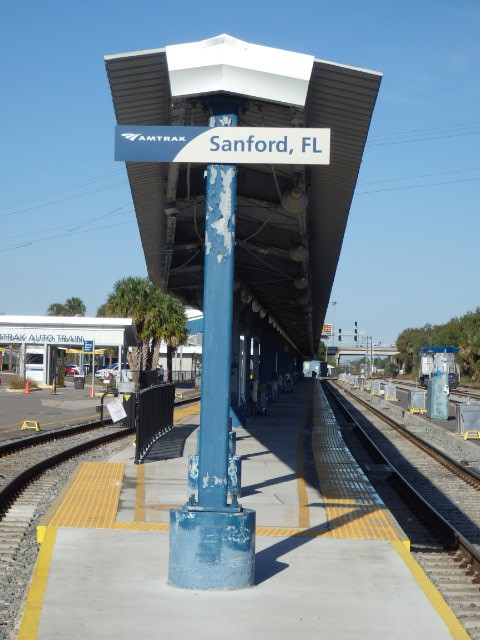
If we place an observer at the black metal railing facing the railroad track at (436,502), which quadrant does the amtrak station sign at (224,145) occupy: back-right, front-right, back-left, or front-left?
front-right

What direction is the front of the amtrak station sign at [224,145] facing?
toward the camera

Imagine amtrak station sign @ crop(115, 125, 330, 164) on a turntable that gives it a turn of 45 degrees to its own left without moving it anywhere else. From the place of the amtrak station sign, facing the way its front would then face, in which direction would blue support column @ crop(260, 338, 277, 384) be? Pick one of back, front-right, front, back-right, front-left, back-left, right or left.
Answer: back-left

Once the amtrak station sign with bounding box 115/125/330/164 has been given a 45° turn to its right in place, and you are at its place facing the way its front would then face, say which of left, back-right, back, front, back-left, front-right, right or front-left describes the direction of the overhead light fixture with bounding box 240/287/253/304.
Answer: back-right

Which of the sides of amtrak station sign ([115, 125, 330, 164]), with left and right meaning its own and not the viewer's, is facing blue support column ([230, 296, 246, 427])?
back
